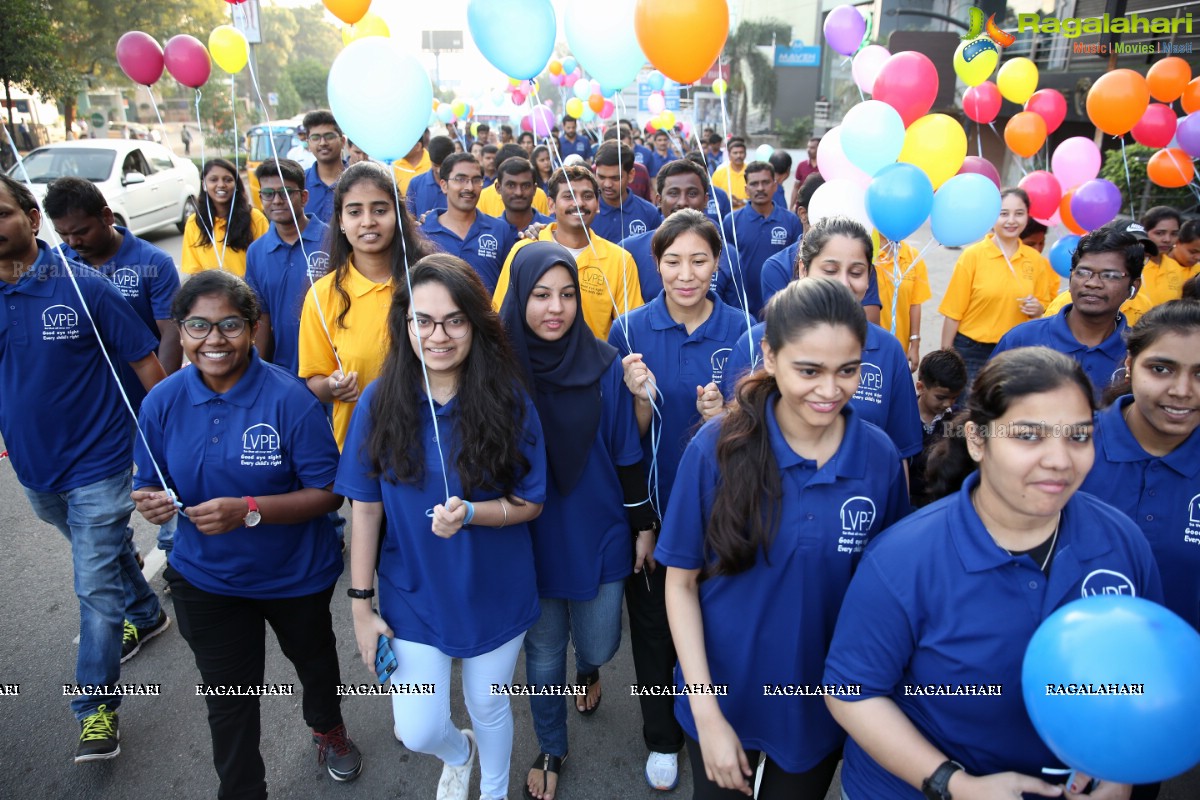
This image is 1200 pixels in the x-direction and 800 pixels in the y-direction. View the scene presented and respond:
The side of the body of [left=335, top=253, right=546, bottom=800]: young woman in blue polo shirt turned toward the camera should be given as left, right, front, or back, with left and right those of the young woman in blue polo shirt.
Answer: front

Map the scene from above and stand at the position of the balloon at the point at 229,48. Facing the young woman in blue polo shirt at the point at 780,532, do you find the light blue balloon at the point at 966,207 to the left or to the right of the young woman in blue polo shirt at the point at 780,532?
left

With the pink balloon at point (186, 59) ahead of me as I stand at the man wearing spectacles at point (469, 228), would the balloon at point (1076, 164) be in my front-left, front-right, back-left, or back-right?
back-right

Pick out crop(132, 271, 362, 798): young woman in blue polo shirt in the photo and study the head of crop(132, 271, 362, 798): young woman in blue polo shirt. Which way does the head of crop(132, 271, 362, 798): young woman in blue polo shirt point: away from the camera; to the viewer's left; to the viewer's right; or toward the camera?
toward the camera

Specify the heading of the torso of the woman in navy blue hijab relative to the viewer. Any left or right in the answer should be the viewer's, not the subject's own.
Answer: facing the viewer

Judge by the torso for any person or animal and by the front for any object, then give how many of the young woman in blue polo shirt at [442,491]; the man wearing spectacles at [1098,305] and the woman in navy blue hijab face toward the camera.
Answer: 3

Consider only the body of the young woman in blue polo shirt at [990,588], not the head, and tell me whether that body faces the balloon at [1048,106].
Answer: no

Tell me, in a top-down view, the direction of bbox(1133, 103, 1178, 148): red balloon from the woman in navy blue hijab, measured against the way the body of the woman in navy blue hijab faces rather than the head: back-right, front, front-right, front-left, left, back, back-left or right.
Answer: back-left

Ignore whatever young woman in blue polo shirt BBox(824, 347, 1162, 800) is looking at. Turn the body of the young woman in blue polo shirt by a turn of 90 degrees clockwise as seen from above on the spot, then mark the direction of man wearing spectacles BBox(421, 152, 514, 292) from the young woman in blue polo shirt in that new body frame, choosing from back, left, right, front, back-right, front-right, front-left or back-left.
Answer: right

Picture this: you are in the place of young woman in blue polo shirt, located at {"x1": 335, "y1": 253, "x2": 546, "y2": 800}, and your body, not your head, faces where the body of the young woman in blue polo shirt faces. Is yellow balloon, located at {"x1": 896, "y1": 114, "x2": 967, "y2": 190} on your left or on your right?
on your left

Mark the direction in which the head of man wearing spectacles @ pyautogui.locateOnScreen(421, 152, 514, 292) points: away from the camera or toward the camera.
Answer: toward the camera

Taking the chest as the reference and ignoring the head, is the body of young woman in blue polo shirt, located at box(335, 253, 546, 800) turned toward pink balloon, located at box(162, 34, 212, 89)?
no

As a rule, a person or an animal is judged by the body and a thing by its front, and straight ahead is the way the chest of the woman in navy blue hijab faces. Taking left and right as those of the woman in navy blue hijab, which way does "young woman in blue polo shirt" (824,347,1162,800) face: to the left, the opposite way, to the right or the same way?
the same way

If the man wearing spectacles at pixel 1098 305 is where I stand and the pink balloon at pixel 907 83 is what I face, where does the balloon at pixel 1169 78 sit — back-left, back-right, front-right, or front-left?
front-right

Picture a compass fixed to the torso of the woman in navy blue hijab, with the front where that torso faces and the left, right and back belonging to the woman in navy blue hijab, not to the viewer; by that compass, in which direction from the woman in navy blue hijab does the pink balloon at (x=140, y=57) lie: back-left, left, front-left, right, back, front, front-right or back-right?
back-right

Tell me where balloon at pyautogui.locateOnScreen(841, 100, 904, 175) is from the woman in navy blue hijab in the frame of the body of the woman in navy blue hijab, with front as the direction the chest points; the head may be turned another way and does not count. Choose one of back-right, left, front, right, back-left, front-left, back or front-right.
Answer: back-left

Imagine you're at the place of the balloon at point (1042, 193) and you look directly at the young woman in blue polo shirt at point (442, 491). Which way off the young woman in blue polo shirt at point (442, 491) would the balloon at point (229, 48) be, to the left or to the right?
right

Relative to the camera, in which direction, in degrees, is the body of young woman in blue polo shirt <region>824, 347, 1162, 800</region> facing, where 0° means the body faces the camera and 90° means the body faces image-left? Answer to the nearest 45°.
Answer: approximately 315°

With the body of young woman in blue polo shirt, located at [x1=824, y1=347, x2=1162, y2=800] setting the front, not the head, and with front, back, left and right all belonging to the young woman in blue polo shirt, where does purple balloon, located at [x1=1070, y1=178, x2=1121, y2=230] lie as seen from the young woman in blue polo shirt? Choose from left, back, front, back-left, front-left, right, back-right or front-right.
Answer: back-left

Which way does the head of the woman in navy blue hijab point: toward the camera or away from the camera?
toward the camera

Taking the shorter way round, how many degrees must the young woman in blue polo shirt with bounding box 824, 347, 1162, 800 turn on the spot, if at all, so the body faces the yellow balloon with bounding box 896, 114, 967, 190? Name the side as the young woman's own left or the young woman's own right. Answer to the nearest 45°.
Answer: approximately 135° to the young woman's own left
